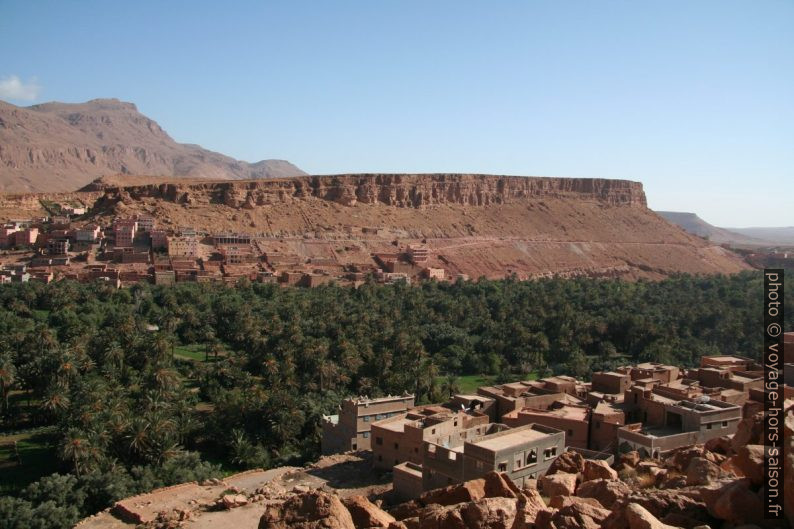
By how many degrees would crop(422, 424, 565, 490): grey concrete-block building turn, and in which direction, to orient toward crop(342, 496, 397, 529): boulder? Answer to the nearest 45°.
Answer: approximately 45° to its right

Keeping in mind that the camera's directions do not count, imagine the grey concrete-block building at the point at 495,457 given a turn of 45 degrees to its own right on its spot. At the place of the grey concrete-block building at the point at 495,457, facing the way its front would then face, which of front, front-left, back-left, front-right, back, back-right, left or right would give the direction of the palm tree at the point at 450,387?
back

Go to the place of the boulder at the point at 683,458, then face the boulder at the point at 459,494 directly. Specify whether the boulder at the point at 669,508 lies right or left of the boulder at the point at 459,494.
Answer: left

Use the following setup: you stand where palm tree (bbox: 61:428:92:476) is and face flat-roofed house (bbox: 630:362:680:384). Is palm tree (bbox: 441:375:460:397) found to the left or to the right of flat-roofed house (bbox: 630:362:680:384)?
left

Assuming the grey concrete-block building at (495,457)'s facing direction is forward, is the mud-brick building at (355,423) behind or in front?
behind

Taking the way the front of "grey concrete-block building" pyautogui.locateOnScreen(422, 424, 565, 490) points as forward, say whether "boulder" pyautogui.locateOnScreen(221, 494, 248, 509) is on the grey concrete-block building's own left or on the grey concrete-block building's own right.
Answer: on the grey concrete-block building's own right

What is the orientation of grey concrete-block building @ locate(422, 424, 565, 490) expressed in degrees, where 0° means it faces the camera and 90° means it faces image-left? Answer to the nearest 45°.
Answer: approximately 315°

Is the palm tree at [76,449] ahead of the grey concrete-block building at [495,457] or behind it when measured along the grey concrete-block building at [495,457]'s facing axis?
behind

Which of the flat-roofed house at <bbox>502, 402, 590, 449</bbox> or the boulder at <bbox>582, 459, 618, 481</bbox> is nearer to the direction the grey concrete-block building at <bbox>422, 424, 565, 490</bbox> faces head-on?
the boulder
